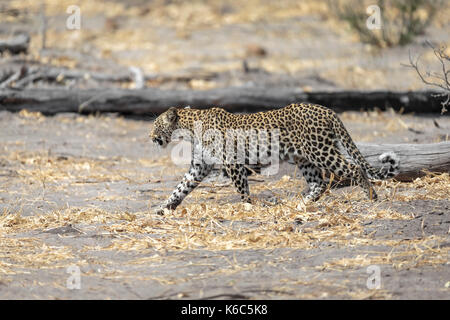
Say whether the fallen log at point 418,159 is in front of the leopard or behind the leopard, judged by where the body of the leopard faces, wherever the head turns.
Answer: behind

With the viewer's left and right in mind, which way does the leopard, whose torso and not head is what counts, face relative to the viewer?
facing to the left of the viewer

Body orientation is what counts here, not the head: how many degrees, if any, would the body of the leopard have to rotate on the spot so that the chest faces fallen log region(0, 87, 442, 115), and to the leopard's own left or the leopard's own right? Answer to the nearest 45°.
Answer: approximately 90° to the leopard's own right

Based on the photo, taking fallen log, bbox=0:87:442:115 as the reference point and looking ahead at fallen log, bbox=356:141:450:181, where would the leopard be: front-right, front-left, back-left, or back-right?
front-right

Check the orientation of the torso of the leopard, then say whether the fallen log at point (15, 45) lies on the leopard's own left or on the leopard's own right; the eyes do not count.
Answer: on the leopard's own right

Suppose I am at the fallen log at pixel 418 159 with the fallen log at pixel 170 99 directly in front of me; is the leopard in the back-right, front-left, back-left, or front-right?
front-left
